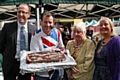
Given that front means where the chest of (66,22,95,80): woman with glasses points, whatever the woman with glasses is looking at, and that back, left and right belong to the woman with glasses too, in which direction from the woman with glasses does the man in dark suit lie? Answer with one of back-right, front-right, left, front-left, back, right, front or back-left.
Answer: front-right

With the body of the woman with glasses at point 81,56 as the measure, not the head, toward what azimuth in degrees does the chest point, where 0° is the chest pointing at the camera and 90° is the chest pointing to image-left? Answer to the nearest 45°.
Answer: approximately 45°
